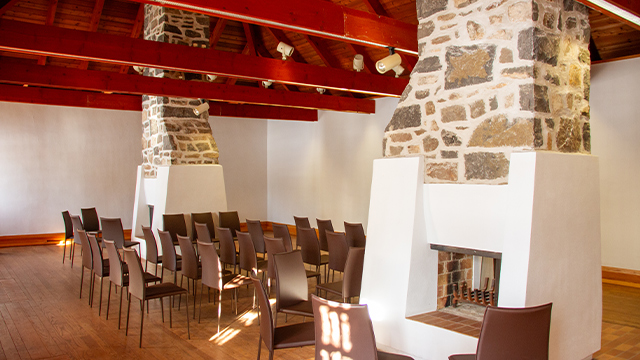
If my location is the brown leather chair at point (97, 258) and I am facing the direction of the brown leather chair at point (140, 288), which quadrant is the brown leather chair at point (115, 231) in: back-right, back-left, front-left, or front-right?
back-left

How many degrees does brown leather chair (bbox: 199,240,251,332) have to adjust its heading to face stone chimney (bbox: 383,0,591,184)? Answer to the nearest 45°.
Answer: approximately 90° to its right

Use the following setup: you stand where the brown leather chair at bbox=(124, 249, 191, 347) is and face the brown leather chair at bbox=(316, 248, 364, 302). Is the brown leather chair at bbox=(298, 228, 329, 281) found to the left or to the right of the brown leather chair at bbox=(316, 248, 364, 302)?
left
